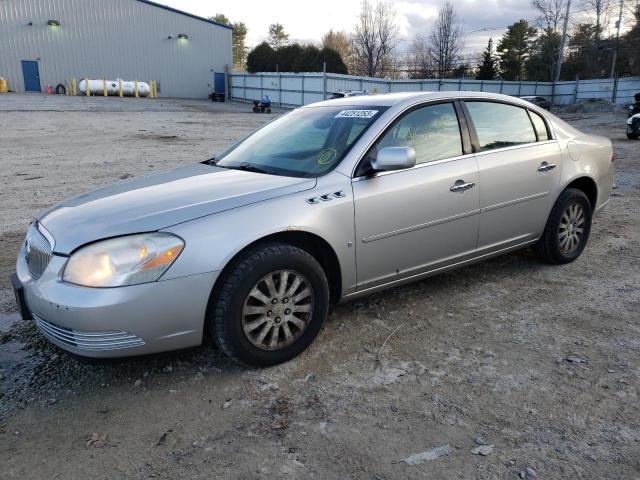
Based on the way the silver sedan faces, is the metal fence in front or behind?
behind

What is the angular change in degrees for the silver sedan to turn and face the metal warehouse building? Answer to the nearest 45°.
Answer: approximately 135° to its right

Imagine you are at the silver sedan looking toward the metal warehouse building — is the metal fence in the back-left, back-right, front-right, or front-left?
front-right

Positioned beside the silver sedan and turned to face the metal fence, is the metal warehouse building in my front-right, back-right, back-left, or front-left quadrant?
front-left

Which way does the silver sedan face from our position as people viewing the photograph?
facing the viewer and to the left of the viewer

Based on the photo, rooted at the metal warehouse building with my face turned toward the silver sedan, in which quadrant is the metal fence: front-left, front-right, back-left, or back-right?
front-left
